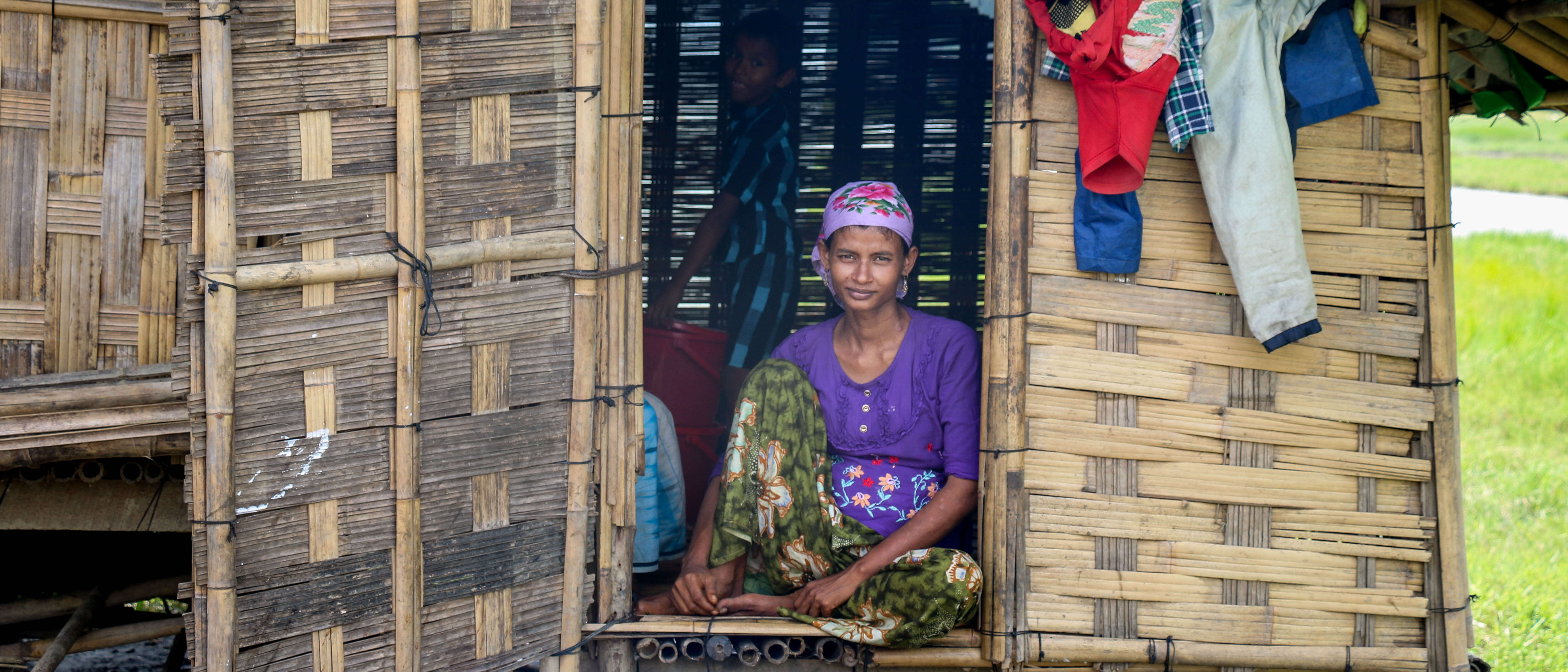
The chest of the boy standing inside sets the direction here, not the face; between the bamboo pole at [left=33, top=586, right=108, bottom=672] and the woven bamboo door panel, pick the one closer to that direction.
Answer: the bamboo pole

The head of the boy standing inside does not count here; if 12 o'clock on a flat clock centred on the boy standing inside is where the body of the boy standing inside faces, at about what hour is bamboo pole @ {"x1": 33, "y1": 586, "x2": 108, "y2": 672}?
The bamboo pole is roughly at 11 o'clock from the boy standing inside.

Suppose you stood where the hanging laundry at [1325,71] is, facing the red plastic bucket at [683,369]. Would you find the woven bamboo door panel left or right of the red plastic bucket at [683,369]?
left

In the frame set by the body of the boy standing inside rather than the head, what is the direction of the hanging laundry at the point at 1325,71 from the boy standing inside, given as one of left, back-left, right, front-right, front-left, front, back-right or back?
back-left

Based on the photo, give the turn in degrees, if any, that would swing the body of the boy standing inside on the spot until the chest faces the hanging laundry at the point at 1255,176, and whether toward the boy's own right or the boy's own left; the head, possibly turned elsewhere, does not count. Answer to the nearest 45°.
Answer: approximately 135° to the boy's own left

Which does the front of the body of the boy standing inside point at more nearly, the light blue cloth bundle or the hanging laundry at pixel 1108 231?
the light blue cloth bundle

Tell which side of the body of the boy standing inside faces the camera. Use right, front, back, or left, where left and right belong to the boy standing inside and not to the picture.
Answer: left

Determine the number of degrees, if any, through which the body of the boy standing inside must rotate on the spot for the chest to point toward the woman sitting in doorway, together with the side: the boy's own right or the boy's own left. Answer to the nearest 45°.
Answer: approximately 90° to the boy's own left

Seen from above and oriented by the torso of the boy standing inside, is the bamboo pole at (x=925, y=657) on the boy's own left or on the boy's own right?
on the boy's own left

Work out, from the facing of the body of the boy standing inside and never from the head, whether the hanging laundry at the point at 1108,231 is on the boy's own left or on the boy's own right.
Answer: on the boy's own left

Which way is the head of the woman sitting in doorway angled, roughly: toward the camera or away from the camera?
toward the camera

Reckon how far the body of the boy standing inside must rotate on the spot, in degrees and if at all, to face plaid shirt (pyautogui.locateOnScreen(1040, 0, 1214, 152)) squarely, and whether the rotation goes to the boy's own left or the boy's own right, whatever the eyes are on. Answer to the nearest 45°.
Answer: approximately 135° to the boy's own left
